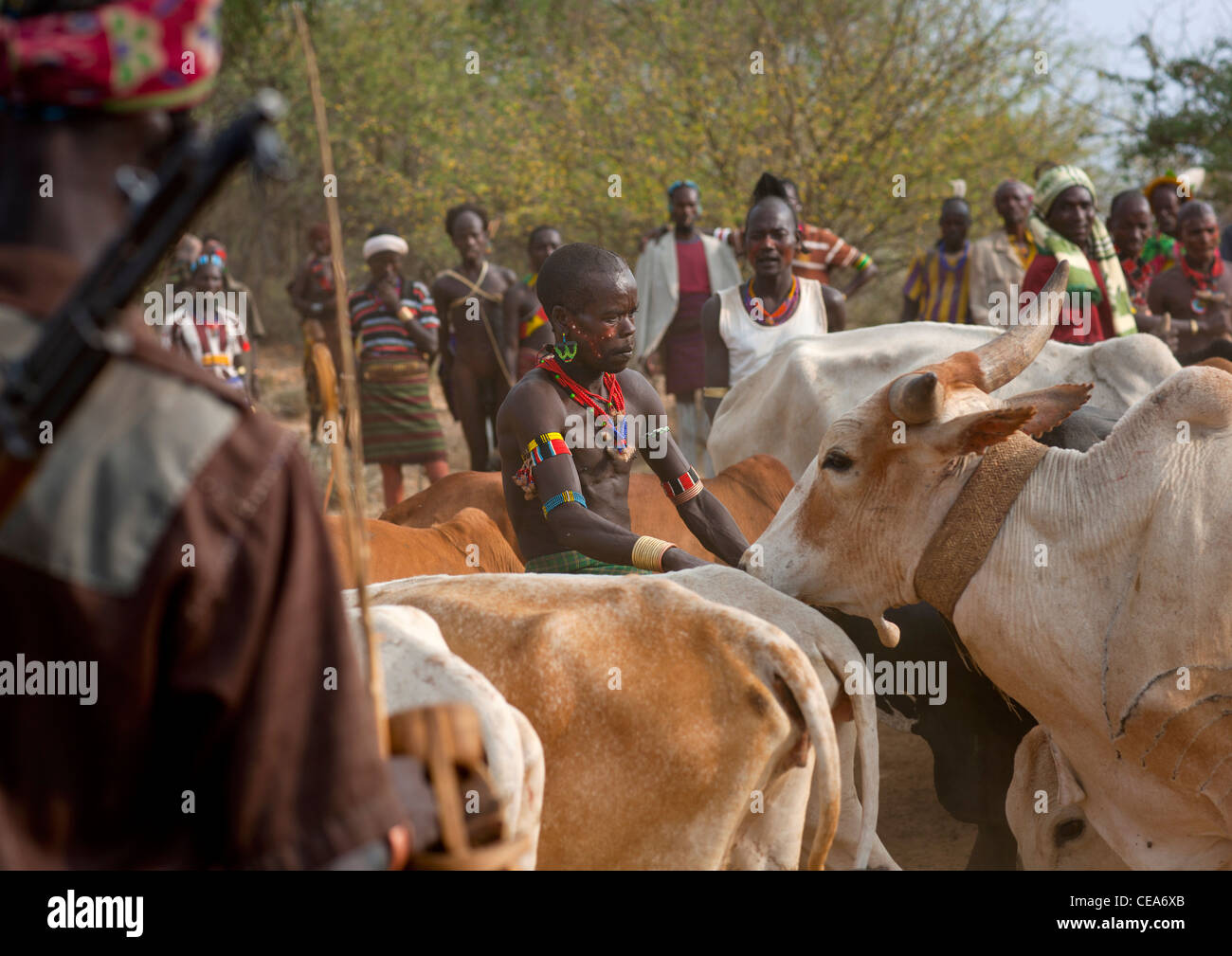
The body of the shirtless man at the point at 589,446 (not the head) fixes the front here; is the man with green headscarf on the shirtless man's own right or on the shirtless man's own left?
on the shirtless man's own left

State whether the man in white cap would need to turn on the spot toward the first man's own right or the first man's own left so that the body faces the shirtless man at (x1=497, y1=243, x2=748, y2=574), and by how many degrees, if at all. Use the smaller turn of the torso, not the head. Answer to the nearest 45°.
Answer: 0° — they already face them

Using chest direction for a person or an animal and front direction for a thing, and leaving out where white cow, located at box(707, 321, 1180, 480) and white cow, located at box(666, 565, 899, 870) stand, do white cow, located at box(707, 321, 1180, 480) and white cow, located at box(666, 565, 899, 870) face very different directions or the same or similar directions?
very different directions

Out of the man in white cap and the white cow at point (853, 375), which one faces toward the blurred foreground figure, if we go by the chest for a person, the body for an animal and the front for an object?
the man in white cap

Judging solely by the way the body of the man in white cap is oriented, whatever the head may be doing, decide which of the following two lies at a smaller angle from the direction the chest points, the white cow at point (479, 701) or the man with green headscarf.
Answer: the white cow

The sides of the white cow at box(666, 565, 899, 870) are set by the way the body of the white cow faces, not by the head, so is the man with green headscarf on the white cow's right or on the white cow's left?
on the white cow's right

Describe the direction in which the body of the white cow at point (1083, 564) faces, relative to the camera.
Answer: to the viewer's left

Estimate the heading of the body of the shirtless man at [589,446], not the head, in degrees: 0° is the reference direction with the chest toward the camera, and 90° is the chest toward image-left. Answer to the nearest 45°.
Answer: approximately 315°

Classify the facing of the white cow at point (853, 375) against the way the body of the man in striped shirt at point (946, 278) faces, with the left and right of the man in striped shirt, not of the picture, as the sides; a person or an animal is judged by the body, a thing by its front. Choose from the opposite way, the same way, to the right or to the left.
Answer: to the left
